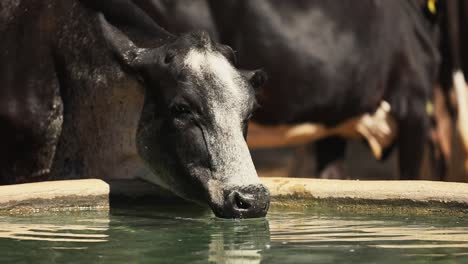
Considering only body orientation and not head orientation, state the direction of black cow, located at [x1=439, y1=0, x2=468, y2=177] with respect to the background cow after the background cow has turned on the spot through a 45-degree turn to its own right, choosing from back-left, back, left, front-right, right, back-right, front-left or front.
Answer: right

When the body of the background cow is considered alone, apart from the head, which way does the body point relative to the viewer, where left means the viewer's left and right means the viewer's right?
facing to the left of the viewer

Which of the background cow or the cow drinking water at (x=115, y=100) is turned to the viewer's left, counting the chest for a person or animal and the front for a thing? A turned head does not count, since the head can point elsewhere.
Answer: the background cow

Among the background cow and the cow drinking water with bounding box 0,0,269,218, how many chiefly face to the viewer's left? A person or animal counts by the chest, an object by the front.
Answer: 1

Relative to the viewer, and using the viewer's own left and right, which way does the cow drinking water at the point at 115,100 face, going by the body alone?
facing the viewer and to the right of the viewer

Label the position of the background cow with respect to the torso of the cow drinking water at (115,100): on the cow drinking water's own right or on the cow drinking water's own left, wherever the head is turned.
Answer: on the cow drinking water's own left

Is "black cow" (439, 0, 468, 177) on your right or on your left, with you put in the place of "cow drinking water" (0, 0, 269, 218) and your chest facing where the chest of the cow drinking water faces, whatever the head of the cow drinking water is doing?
on your left
